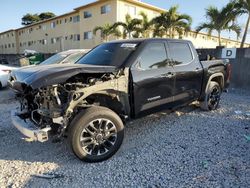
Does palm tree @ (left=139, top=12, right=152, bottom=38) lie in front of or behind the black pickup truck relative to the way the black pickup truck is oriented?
behind

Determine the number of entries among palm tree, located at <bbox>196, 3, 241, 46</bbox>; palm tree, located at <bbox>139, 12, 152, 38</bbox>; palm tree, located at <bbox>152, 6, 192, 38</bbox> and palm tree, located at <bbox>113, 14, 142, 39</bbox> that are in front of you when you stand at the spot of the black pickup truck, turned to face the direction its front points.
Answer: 0

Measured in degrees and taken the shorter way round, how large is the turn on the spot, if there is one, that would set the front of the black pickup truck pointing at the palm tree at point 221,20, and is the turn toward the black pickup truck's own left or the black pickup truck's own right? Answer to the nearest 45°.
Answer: approximately 180°

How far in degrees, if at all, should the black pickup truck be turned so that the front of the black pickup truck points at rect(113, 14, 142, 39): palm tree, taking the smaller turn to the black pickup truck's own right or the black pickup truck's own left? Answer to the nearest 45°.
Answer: approximately 135° to the black pickup truck's own right

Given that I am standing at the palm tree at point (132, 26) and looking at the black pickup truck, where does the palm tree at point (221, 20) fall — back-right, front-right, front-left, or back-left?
front-left

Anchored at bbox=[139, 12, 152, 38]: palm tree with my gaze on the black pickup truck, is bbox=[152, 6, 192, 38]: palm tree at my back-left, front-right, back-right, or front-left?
front-left

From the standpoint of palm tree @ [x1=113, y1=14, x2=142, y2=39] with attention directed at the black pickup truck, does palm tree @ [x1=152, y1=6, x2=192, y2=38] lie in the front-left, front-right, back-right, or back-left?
front-left

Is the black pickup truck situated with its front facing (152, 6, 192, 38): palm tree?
no

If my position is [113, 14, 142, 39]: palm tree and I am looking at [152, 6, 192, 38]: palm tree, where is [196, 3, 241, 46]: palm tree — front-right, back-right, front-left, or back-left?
front-right

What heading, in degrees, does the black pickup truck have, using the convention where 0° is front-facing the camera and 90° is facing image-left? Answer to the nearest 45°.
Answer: approximately 45°
